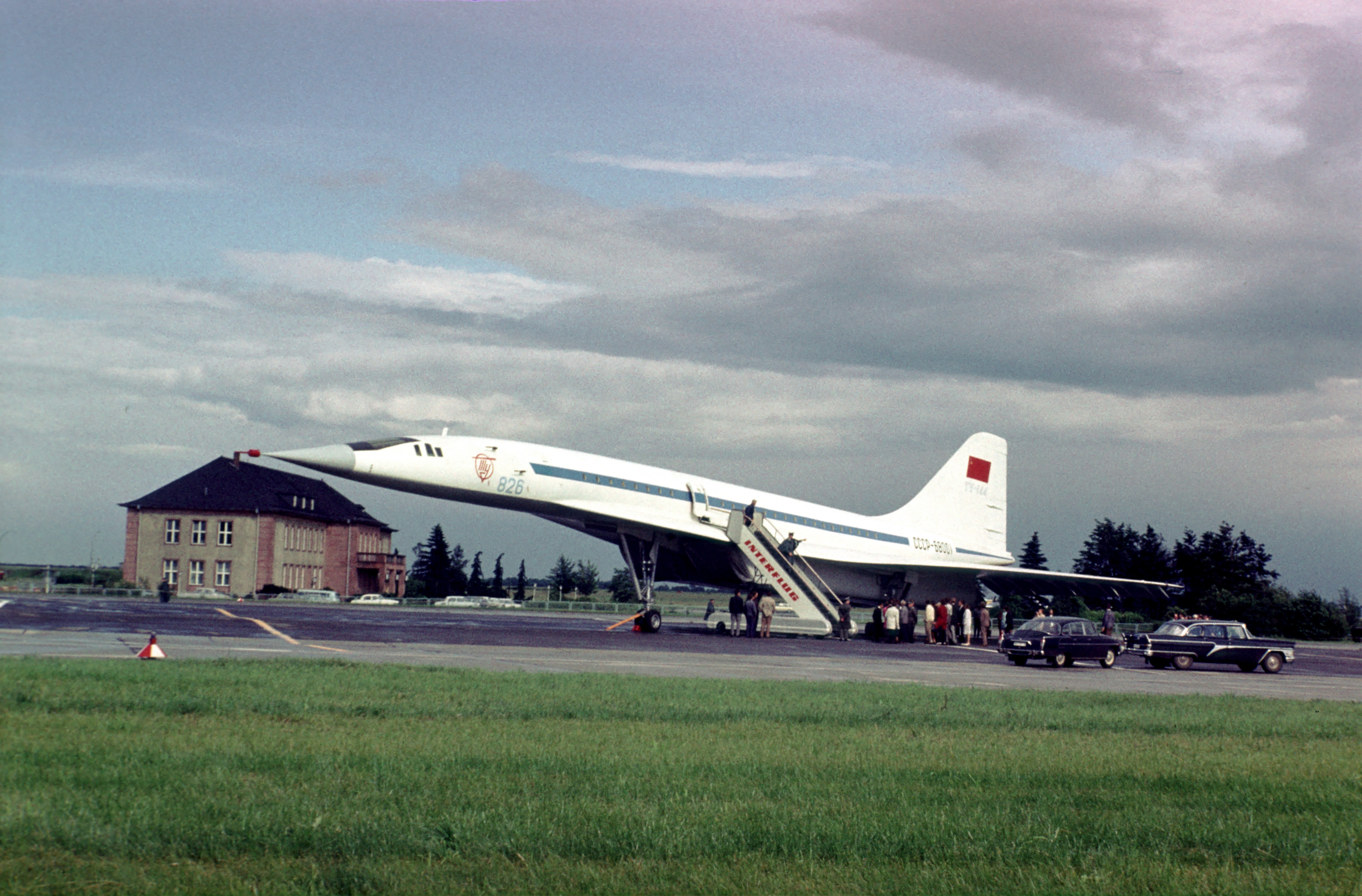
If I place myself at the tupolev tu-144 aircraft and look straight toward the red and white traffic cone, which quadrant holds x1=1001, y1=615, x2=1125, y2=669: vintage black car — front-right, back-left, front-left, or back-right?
front-left

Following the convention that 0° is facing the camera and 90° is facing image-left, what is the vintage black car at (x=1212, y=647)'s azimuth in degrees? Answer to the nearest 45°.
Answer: approximately 225°

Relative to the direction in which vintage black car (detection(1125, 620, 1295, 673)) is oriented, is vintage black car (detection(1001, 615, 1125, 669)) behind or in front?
behind

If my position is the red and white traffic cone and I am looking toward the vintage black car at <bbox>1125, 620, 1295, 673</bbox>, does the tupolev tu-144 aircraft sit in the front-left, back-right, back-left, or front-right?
front-left

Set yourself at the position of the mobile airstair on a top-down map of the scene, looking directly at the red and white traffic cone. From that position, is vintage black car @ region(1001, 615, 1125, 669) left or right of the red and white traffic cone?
left

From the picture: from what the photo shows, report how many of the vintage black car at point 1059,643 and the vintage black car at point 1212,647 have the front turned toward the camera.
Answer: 0
